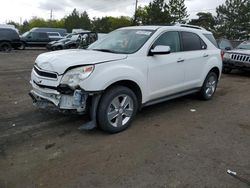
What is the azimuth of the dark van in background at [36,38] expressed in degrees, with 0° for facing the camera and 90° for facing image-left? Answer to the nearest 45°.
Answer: approximately 90°

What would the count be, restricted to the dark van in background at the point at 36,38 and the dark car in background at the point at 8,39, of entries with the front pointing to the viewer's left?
2

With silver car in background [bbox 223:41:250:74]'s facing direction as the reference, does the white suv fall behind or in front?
in front

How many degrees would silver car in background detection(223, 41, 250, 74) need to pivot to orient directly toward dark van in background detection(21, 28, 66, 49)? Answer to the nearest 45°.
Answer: approximately 90° to its right

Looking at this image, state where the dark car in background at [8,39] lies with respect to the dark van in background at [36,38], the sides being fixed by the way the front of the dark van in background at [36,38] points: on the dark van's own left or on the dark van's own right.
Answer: on the dark van's own left

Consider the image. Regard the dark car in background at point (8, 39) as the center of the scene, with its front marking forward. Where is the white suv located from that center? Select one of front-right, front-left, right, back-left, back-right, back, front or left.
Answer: left

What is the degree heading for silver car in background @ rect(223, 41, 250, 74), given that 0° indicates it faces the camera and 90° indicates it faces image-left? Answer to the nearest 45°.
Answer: approximately 45°

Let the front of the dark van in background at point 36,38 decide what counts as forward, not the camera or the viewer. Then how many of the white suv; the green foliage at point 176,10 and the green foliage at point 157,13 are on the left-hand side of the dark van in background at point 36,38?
1

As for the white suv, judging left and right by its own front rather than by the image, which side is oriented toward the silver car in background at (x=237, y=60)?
back

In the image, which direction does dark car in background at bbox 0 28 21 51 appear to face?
to the viewer's left

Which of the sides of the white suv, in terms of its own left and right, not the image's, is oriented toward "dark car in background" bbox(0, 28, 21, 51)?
right
